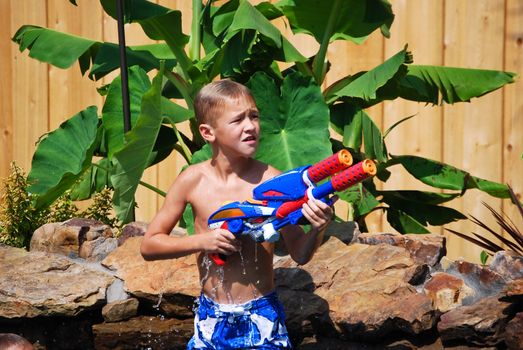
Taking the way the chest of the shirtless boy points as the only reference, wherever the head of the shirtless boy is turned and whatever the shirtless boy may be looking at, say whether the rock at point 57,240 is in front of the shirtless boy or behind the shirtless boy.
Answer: behind

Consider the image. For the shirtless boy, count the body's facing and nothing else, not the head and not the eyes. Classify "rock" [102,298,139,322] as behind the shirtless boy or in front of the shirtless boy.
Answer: behind

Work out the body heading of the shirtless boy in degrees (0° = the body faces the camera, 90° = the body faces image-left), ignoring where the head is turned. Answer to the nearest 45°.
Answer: approximately 315°

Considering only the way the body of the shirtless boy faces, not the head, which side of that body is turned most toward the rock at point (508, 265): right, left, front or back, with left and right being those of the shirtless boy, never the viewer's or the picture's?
left

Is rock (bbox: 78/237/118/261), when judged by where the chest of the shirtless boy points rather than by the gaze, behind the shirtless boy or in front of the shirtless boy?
behind

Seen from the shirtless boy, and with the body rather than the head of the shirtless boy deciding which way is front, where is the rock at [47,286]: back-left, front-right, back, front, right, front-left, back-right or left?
back

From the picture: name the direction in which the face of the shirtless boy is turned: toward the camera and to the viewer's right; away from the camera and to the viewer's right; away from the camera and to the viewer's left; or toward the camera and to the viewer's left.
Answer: toward the camera and to the viewer's right

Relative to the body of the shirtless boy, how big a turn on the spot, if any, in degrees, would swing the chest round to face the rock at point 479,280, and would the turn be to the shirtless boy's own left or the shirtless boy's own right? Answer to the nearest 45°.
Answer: approximately 90° to the shirtless boy's own left

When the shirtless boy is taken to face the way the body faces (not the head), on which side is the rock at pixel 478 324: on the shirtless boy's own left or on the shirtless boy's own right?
on the shirtless boy's own left
